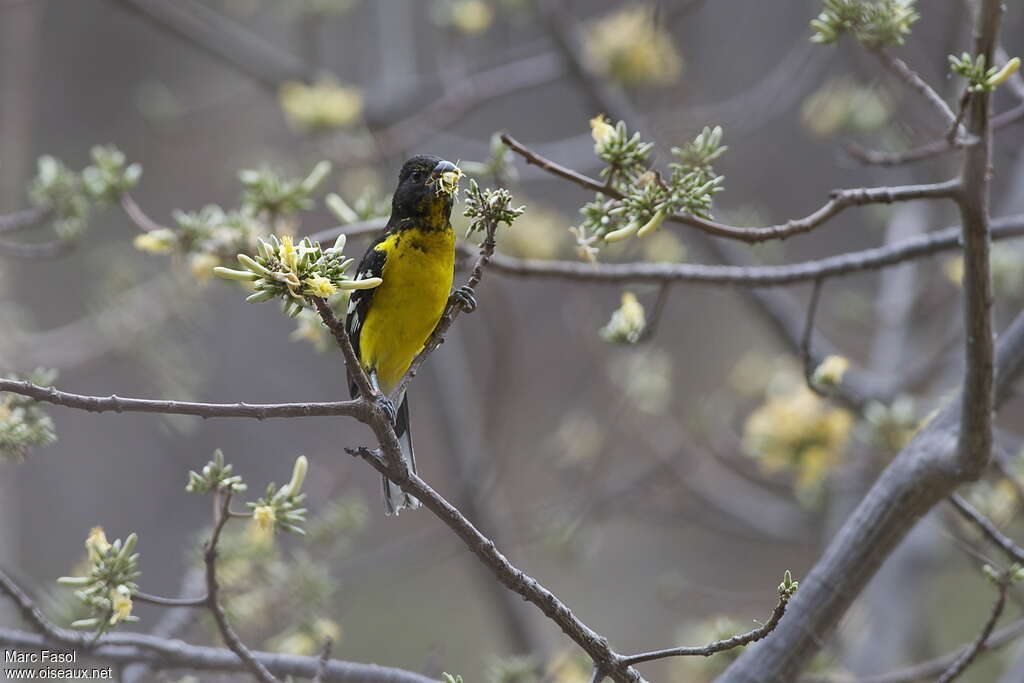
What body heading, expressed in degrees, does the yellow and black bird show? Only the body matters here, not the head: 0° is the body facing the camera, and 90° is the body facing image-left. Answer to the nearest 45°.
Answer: approximately 315°

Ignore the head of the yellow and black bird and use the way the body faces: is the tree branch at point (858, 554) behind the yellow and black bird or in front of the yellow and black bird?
in front
